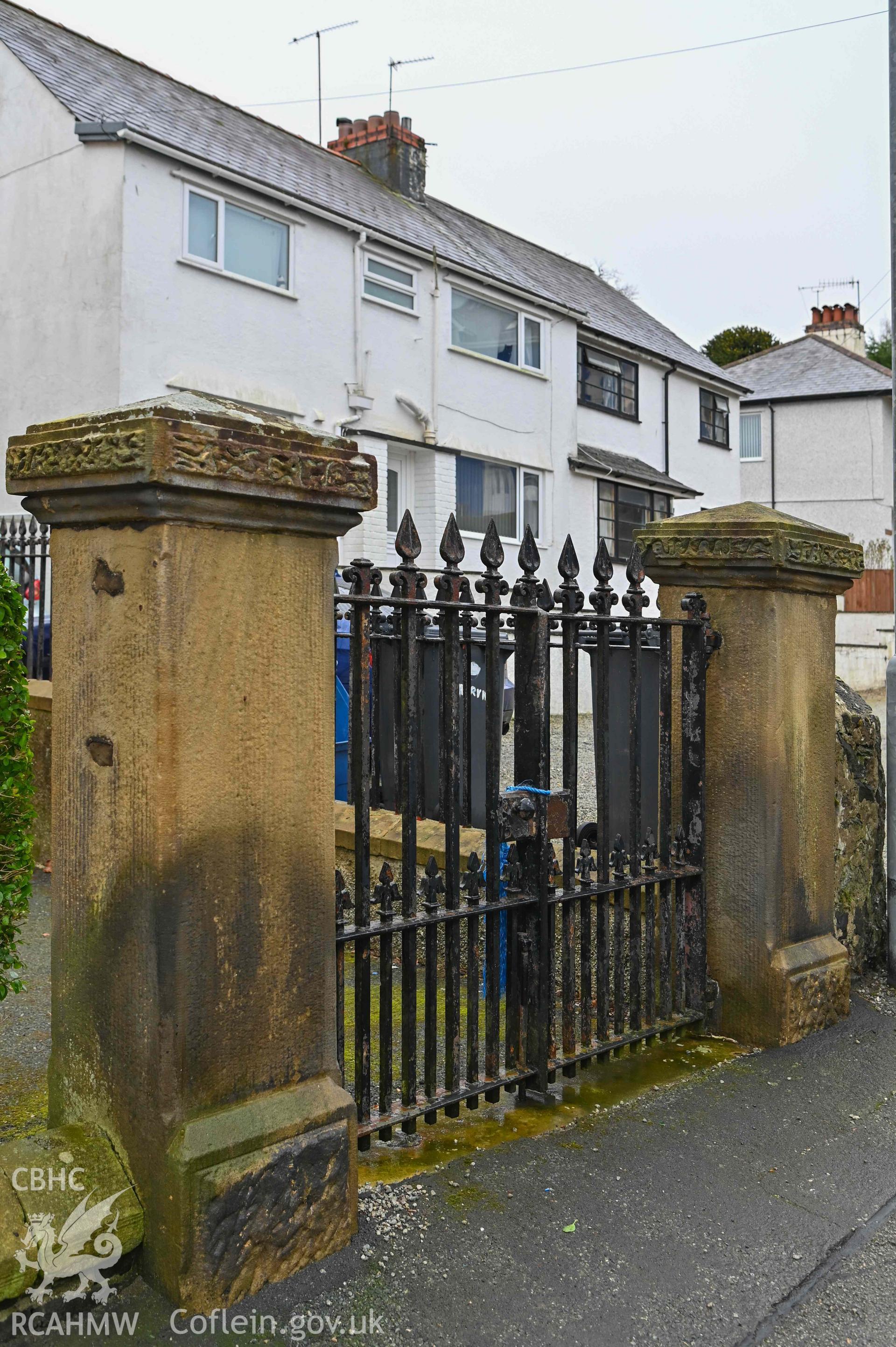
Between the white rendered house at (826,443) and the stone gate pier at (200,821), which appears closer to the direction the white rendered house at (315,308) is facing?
the stone gate pier

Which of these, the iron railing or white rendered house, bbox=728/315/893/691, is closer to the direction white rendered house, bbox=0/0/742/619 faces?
the iron railing

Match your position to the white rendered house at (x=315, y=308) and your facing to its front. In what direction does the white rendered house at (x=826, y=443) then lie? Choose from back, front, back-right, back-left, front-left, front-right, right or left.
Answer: left

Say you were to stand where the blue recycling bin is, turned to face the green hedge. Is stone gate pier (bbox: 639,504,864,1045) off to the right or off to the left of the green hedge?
left

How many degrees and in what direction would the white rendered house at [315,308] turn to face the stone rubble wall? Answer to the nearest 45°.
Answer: approximately 45° to its right

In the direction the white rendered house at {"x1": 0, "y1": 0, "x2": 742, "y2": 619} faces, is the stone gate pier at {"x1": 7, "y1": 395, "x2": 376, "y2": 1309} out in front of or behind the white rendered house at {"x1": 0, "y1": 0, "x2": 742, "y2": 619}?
in front

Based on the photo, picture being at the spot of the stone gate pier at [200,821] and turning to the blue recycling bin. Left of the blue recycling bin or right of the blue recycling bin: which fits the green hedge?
left

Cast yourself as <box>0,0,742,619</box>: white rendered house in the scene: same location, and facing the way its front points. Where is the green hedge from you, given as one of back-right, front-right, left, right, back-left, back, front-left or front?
front-right

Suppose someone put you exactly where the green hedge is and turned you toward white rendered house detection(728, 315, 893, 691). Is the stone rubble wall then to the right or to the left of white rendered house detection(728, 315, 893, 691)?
right

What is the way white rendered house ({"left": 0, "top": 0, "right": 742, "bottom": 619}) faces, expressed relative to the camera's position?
facing the viewer and to the right of the viewer

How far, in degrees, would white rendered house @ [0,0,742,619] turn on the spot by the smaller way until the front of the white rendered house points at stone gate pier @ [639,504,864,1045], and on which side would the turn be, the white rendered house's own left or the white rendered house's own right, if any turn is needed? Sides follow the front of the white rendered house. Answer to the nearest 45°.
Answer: approximately 45° to the white rendered house's own right

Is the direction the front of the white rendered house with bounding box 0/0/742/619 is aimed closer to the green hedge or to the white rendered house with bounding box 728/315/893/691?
the green hedge

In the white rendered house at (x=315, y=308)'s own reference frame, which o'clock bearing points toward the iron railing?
The iron railing is roughly at 2 o'clock from the white rendered house.

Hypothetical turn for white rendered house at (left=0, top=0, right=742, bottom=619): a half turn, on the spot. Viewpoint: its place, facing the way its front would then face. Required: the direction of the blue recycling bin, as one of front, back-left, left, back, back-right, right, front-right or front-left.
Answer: back-left

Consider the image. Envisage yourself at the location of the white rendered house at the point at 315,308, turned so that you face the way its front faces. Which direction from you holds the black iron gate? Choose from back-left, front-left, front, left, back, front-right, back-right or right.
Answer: front-right
